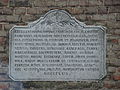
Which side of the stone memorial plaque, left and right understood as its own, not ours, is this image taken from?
front
